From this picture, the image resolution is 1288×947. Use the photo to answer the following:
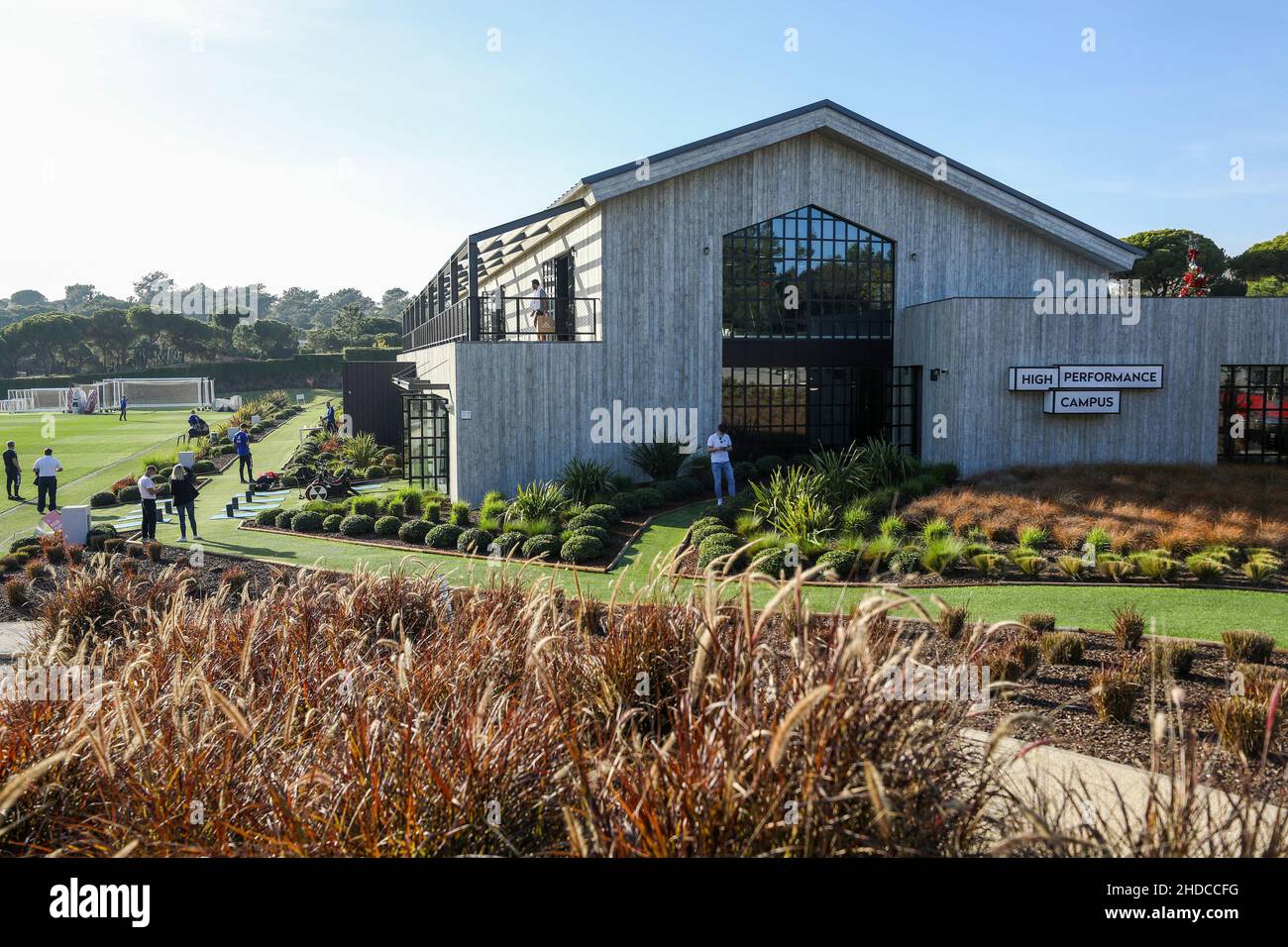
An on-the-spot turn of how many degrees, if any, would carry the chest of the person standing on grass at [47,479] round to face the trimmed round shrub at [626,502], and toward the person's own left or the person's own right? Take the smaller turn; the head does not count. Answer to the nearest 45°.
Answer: approximately 135° to the person's own right

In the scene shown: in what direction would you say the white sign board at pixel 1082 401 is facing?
toward the camera

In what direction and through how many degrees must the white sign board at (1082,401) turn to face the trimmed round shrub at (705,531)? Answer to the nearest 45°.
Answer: approximately 45° to its right

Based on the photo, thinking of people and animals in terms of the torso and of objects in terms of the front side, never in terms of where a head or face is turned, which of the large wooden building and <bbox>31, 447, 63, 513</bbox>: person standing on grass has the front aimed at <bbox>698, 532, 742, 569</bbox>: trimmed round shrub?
the large wooden building

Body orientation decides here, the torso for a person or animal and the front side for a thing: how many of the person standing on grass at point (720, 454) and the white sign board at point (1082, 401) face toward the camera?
2

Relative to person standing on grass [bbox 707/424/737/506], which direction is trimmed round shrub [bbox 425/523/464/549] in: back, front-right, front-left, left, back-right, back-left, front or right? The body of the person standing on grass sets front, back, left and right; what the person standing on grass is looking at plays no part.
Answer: front-right

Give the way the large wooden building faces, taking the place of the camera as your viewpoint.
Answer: facing the viewer

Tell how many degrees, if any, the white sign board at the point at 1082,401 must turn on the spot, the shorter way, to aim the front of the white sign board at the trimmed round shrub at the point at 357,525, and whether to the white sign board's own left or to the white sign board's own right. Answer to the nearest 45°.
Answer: approximately 45° to the white sign board's own right

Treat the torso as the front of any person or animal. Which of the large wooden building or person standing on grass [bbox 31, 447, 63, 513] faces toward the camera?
the large wooden building

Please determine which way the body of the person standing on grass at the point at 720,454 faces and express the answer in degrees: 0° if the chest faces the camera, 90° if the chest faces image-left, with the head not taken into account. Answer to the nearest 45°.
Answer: approximately 0°

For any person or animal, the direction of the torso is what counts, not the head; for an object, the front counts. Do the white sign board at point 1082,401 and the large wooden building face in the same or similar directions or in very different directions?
same or similar directions

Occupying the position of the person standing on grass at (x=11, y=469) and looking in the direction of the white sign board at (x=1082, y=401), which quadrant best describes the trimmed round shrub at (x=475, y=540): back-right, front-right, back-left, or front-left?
front-right

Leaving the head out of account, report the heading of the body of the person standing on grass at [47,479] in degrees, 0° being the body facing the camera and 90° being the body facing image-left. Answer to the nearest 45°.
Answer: approximately 180°
